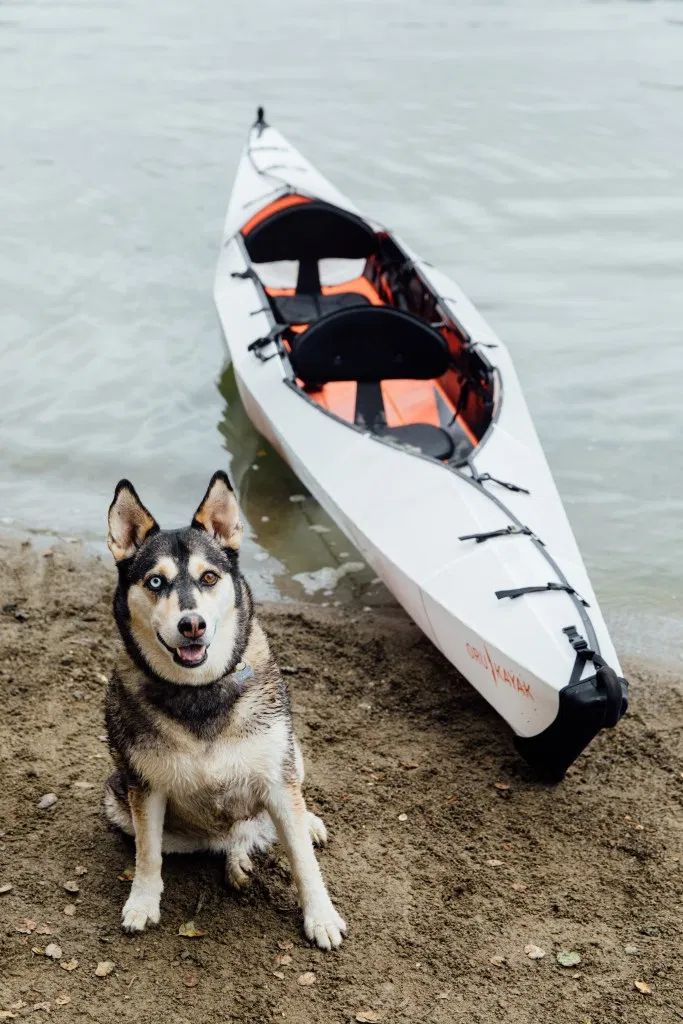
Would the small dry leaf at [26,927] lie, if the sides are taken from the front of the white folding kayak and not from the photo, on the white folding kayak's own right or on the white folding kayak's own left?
on the white folding kayak's own right

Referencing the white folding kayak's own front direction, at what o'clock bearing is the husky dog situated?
The husky dog is roughly at 2 o'clock from the white folding kayak.

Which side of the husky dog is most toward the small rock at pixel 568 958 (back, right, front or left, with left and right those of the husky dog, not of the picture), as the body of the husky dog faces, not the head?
left

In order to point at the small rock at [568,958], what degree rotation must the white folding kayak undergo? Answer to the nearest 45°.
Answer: approximately 45° to its right

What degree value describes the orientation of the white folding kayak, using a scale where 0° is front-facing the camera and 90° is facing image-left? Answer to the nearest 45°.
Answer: approximately 315°

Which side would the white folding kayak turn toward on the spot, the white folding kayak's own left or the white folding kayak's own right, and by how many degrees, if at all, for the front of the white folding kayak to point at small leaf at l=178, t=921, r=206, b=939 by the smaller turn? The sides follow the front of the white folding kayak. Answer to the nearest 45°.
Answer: approximately 45° to the white folding kayak's own right
